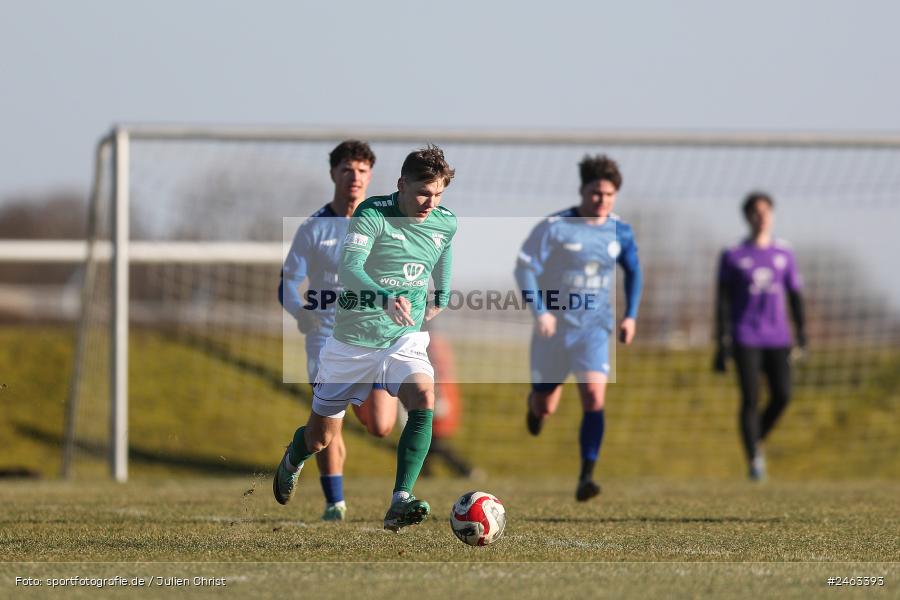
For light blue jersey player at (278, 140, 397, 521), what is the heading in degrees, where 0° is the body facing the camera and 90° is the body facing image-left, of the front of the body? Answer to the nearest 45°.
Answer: approximately 315°

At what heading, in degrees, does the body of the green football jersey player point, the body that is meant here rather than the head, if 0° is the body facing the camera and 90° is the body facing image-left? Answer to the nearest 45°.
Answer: approximately 315°

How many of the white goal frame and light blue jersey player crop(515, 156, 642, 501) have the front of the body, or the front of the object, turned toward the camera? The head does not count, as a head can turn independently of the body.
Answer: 2

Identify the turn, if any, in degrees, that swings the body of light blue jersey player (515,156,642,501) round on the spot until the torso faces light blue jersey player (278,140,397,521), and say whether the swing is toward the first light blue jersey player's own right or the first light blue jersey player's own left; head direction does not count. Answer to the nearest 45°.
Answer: approximately 45° to the first light blue jersey player's own right

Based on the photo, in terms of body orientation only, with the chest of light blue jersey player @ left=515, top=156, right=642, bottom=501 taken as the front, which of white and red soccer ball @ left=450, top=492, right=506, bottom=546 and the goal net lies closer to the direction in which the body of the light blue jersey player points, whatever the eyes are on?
the white and red soccer ball

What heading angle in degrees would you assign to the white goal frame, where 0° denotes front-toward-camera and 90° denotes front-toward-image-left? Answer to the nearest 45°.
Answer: approximately 0°

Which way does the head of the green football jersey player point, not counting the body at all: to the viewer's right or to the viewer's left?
to the viewer's right

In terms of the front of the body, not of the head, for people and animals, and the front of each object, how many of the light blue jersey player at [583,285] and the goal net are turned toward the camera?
2

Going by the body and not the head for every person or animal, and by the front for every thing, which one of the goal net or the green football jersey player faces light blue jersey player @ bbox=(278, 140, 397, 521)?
the goal net

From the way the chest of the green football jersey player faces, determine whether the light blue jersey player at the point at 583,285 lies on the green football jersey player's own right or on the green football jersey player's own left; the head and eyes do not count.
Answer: on the green football jersey player's own left
